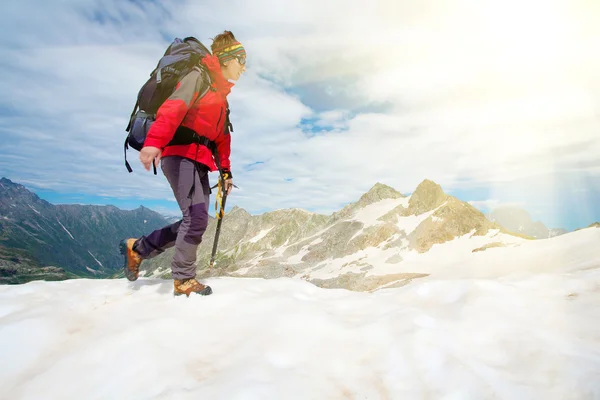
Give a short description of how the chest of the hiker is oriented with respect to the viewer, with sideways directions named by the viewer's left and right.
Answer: facing to the right of the viewer
